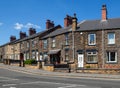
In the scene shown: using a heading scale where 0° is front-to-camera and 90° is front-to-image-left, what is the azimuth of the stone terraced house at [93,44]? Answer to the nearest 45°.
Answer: approximately 45°
